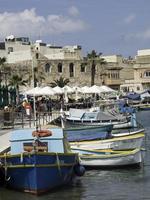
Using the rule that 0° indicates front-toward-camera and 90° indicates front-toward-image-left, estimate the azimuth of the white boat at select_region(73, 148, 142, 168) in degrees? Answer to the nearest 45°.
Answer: approximately 270°

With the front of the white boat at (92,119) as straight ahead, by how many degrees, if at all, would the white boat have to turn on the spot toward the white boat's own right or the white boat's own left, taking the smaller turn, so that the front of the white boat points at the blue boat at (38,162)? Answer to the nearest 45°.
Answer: approximately 90° to the white boat's own right

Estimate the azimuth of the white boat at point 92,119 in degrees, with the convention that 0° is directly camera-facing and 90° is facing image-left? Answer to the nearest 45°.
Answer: approximately 270°

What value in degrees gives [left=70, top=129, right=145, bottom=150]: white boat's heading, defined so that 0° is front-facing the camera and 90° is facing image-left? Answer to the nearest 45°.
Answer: approximately 270°

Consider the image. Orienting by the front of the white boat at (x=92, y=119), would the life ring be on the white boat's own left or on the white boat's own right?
on the white boat's own right

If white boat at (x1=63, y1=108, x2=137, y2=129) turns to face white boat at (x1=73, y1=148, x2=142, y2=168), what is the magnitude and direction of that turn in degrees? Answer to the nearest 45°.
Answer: approximately 90° to its right

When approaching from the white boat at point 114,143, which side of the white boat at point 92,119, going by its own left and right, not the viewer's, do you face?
right
